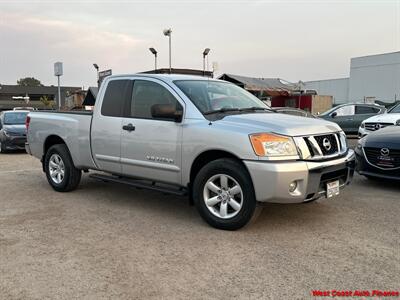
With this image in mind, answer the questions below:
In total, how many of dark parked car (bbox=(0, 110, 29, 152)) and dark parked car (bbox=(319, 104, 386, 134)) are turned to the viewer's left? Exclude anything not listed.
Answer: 1

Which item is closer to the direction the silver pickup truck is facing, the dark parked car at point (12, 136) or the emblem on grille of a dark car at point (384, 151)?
the emblem on grille of a dark car

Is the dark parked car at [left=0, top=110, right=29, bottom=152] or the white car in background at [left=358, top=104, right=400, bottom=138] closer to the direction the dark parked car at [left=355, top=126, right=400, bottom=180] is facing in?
the dark parked car

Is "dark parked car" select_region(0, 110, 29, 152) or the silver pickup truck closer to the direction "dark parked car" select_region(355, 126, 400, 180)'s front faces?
the silver pickup truck

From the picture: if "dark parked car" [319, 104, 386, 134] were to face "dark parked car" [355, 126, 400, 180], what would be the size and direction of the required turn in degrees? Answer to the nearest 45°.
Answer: approximately 90° to its left

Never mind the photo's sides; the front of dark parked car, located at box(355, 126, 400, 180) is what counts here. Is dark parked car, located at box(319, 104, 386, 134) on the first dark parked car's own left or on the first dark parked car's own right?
on the first dark parked car's own right

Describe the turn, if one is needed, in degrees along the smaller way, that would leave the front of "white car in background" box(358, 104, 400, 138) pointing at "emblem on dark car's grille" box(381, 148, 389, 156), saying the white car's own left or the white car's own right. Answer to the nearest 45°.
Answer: approximately 45° to the white car's own left

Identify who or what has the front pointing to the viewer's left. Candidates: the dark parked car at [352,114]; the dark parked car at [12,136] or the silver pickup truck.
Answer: the dark parked car at [352,114]

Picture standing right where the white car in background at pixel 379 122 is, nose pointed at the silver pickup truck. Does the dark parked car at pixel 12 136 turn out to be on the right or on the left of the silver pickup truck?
right

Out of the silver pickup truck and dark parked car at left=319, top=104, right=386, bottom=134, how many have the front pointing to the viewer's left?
1

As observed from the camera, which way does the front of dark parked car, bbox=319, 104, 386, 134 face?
facing to the left of the viewer
